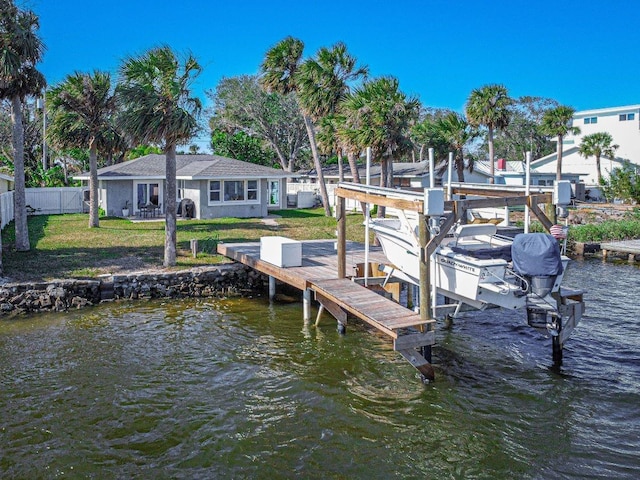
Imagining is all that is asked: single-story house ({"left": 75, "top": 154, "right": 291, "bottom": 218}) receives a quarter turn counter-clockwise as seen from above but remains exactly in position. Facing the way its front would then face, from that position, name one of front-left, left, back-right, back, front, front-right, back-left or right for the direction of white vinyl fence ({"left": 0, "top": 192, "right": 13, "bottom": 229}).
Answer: back

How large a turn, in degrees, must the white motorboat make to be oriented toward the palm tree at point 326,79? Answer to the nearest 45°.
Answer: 0° — it already faces it

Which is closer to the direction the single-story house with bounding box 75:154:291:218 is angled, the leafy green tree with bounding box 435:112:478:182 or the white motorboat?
the white motorboat

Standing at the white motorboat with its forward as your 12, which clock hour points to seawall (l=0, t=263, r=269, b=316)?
The seawall is roughly at 11 o'clock from the white motorboat.

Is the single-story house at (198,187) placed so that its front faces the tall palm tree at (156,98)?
yes

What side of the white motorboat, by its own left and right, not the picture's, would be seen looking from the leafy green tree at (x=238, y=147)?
front

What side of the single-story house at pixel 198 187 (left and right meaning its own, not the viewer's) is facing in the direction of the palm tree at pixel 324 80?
left

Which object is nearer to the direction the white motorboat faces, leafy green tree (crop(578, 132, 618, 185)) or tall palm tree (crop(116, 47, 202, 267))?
the tall palm tree

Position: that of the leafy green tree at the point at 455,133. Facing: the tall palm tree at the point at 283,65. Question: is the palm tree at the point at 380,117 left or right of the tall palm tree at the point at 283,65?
left

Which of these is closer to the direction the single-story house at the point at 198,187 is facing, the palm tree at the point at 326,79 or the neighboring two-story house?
the palm tree

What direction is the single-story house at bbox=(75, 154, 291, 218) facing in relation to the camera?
toward the camera

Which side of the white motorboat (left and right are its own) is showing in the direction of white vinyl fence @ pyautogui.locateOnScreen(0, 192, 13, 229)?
front

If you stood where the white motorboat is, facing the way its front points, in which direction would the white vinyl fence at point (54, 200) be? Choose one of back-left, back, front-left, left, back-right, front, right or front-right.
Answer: front

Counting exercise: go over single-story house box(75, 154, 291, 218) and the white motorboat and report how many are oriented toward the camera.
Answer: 1

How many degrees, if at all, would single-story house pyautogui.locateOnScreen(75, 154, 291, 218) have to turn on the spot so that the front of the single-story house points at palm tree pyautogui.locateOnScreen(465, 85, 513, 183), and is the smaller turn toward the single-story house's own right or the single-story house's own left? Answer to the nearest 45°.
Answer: approximately 90° to the single-story house's own left

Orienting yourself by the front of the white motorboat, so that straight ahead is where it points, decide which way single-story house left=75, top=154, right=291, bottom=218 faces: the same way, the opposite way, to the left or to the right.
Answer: the opposite way

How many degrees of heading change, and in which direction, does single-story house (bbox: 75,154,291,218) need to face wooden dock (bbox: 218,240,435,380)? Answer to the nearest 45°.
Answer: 0° — it already faces it

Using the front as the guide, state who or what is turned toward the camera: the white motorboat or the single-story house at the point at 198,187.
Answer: the single-story house

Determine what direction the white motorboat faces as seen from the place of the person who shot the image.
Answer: facing away from the viewer and to the left of the viewer
